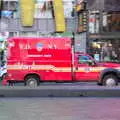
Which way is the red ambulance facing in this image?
to the viewer's right
